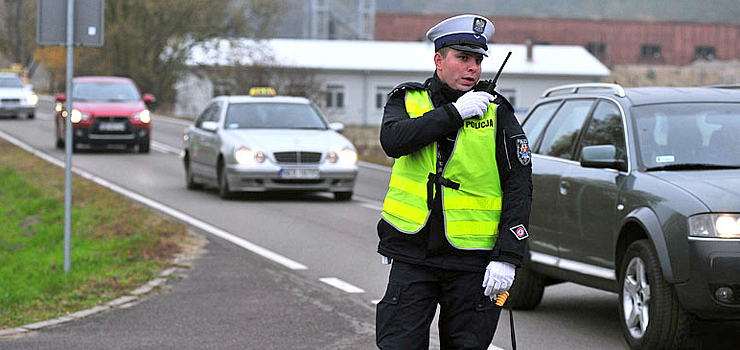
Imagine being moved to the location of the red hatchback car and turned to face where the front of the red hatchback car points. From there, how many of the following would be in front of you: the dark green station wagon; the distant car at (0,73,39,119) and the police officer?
2

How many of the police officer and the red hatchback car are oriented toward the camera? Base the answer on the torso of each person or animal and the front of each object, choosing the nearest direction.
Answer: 2

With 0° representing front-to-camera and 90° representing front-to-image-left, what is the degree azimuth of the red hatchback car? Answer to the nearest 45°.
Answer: approximately 0°

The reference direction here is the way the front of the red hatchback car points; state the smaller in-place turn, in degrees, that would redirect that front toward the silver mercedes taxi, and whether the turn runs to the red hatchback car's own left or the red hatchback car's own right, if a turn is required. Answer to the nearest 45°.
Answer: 0° — it already faces it
